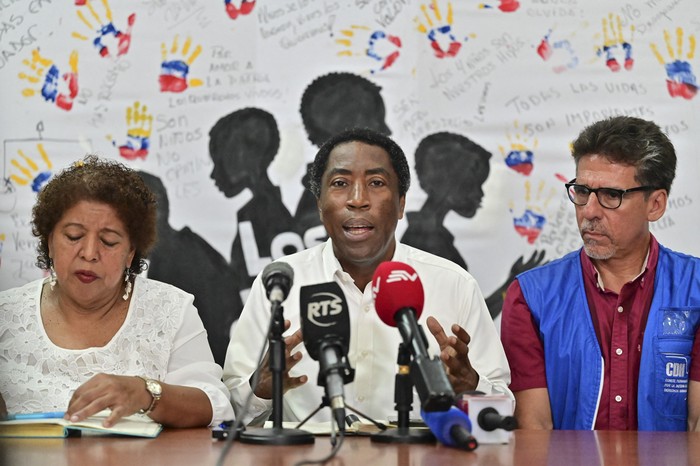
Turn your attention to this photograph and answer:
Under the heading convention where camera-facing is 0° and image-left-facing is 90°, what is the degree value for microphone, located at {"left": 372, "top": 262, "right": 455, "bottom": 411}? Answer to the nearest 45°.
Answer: approximately 135°

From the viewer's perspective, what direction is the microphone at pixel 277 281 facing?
away from the camera

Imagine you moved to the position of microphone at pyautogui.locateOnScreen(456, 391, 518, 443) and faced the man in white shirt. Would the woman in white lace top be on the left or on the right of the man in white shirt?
left

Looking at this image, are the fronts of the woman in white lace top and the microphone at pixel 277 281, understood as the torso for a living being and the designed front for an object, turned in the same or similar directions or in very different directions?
very different directions

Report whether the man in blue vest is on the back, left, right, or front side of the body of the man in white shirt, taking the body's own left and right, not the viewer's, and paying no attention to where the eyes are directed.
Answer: left
